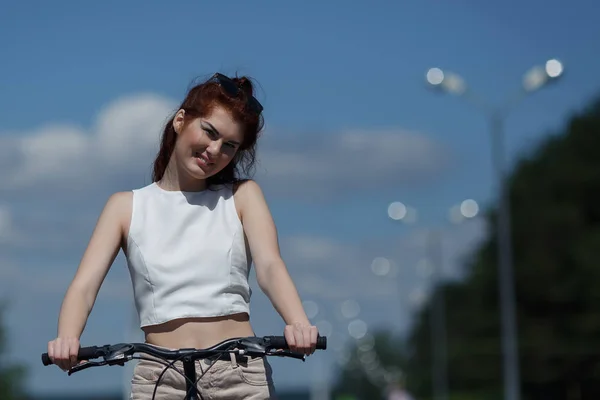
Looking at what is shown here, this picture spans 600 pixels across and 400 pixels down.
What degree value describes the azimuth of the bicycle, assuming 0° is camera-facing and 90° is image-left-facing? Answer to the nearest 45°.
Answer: approximately 0°

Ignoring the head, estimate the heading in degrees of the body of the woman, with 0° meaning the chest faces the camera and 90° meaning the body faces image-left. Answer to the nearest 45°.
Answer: approximately 0°
